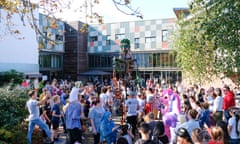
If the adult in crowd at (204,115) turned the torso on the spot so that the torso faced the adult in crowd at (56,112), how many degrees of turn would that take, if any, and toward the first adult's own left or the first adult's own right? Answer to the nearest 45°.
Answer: approximately 45° to the first adult's own left

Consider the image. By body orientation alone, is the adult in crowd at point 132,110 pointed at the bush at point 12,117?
no

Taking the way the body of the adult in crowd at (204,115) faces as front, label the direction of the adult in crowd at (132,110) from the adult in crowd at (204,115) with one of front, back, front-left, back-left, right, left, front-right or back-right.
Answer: front-left

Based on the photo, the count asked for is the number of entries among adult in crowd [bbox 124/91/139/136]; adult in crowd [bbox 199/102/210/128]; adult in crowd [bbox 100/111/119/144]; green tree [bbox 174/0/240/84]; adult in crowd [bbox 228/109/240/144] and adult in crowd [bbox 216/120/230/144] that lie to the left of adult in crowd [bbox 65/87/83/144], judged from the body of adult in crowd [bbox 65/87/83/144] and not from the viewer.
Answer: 0

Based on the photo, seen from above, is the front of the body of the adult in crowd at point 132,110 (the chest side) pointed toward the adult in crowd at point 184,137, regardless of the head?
no

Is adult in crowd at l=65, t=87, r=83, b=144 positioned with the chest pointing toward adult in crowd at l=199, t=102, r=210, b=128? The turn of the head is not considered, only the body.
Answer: no

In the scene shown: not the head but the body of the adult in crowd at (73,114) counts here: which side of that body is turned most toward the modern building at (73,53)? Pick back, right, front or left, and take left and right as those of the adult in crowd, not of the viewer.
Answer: front

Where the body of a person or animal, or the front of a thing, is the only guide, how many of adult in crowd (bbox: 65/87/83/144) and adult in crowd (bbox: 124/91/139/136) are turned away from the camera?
2

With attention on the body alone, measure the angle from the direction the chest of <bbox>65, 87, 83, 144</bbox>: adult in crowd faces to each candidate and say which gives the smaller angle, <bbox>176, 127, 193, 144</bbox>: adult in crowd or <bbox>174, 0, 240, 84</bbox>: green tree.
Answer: the green tree

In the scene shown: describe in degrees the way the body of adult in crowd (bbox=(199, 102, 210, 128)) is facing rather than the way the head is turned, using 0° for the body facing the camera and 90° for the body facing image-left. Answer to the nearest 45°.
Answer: approximately 135°

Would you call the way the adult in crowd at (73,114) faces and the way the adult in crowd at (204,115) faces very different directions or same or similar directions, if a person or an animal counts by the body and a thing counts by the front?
same or similar directions

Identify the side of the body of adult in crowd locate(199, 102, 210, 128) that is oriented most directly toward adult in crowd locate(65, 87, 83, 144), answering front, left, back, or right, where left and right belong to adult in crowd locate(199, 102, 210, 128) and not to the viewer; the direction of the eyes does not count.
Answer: left

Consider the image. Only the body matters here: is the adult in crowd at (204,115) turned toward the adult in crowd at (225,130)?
no

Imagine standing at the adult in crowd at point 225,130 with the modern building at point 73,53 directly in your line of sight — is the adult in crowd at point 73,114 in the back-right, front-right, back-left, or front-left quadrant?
front-left

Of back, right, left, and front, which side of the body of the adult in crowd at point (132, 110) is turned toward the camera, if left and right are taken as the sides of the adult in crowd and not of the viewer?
back

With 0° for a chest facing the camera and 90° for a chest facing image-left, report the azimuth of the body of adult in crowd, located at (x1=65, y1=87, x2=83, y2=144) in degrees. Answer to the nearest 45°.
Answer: approximately 180°

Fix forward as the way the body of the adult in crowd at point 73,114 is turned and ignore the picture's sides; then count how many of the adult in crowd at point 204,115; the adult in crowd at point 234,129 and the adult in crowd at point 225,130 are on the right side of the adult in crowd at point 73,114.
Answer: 3

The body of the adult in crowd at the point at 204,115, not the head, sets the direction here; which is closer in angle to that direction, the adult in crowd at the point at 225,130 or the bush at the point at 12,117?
the bush
